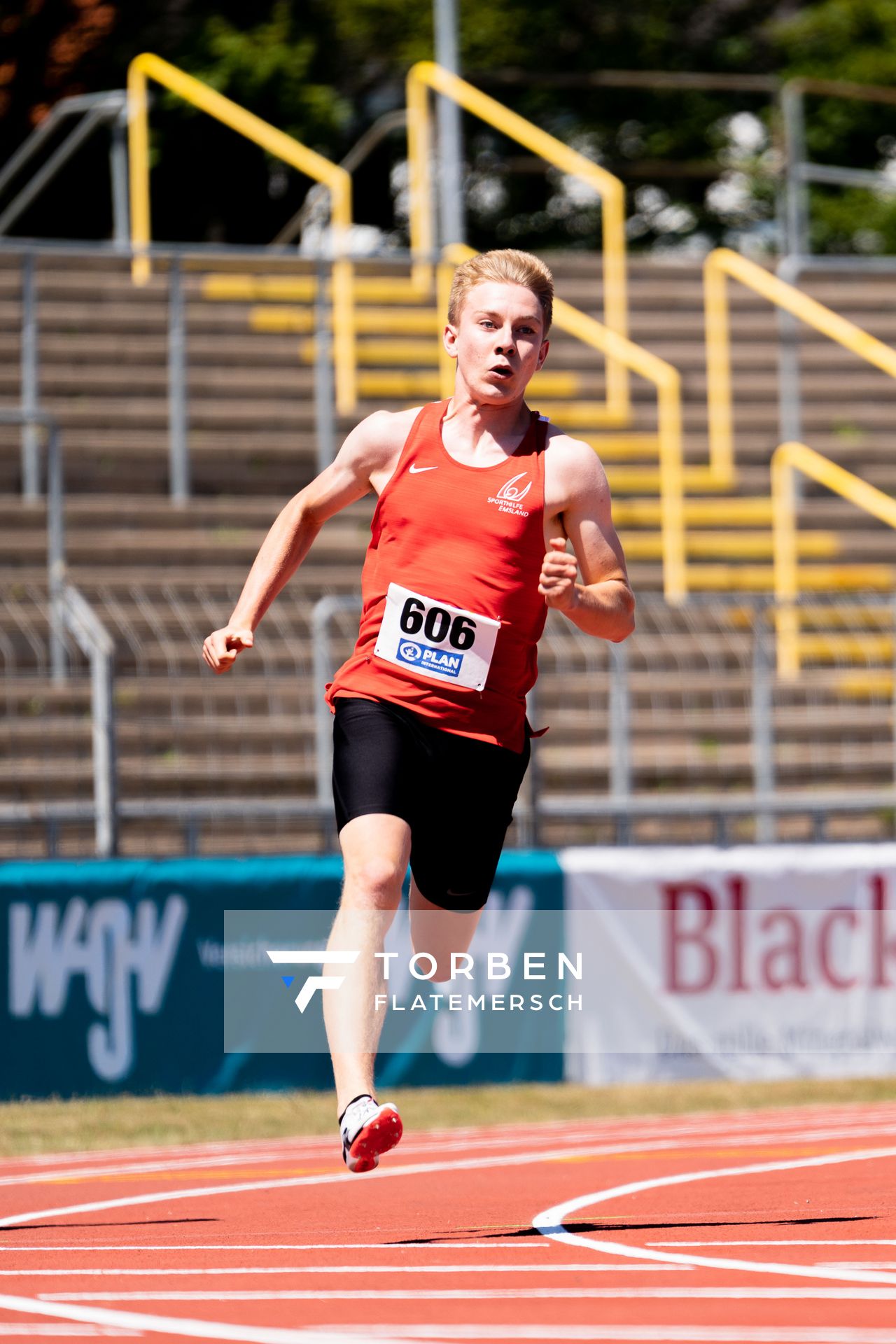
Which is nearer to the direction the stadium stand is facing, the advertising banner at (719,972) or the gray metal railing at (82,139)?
the advertising banner

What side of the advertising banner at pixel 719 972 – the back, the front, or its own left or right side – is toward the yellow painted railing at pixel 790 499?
back

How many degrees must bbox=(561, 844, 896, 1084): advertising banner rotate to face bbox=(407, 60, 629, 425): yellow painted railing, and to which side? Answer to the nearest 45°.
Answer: approximately 180°

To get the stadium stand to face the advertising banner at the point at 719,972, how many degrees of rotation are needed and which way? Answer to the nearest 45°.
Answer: approximately 45° to its left

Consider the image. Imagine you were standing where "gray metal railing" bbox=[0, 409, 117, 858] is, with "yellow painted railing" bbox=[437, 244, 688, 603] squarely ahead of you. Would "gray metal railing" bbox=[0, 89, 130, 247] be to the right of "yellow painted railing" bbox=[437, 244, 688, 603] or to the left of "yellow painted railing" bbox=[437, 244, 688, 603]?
left

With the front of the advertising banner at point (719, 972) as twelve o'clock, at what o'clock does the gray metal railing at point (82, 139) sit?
The gray metal railing is roughly at 5 o'clock from the advertising banner.

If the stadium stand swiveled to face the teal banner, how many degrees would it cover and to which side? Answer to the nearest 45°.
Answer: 0° — it already faces it

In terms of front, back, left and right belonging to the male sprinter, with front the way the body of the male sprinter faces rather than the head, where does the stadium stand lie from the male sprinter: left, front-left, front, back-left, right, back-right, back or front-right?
back

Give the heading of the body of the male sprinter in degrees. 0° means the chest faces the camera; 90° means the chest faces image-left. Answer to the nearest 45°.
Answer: approximately 0°

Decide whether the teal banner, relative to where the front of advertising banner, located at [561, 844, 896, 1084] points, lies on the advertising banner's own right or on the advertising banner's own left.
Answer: on the advertising banner's own right

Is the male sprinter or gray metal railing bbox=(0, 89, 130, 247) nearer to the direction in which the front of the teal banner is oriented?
the male sprinter

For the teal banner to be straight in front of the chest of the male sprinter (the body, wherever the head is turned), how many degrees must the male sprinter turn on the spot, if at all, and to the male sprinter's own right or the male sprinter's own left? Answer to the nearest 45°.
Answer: approximately 180°

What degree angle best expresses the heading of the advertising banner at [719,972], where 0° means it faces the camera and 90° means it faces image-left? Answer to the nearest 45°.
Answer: approximately 0°

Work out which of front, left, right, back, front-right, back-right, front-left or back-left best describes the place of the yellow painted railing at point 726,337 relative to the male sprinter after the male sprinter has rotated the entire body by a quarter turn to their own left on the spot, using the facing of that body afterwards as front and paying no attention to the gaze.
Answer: left
